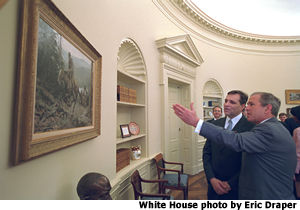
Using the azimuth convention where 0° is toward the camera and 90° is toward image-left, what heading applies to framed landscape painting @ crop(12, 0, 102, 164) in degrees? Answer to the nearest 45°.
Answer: approximately 315°

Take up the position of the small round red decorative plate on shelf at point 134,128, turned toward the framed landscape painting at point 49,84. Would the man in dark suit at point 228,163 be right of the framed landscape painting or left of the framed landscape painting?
left

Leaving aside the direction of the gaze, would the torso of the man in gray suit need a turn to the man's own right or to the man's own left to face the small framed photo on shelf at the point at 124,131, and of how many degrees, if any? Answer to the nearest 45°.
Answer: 0° — they already face it

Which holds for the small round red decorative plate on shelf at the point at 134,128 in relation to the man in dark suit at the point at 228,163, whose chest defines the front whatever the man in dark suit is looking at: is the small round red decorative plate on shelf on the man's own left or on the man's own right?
on the man's own right

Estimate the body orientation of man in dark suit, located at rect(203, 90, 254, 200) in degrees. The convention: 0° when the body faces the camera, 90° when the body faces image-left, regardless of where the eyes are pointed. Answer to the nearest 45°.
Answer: approximately 45°

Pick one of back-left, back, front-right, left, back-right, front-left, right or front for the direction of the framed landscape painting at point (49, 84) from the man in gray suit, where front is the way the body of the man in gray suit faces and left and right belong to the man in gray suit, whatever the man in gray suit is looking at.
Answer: front-left

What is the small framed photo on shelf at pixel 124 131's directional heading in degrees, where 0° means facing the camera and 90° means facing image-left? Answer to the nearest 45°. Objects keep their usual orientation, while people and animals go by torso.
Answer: approximately 315°

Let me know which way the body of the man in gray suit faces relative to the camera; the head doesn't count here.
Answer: to the viewer's left

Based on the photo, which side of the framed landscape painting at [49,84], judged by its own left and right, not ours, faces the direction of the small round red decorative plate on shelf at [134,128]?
left

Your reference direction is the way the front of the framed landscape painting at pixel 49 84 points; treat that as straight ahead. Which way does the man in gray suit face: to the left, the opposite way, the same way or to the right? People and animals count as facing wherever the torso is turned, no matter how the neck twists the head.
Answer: the opposite way

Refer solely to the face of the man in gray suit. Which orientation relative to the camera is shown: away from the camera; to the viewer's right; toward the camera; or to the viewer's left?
to the viewer's left

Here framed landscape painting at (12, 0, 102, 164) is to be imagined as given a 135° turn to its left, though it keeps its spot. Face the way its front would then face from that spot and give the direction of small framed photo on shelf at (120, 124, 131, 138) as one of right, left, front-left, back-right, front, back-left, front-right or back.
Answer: front-right
